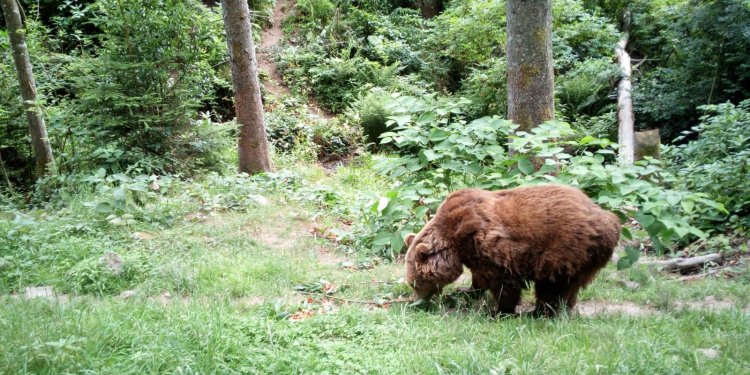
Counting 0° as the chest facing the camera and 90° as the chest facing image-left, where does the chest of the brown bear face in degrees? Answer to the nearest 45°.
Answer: approximately 90°

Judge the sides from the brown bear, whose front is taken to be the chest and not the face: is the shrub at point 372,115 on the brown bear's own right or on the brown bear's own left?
on the brown bear's own right

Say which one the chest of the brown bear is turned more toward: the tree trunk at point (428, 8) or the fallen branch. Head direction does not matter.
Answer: the tree trunk

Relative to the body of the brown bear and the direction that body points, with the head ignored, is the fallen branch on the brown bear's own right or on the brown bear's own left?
on the brown bear's own right

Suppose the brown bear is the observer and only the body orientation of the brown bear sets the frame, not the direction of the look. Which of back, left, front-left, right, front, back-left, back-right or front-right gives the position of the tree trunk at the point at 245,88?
front-right

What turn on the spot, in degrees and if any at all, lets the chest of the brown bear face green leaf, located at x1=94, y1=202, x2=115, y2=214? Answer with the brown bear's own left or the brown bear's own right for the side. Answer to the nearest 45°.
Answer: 0° — it already faces it

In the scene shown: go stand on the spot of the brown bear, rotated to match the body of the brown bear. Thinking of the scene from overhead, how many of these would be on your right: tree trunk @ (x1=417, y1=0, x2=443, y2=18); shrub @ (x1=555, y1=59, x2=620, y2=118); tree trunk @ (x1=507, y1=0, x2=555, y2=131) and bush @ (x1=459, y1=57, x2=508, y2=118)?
4

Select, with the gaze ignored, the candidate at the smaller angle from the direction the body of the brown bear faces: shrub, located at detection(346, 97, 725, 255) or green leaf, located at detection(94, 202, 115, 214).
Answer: the green leaf

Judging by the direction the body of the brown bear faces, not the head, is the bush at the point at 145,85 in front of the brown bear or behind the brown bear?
in front

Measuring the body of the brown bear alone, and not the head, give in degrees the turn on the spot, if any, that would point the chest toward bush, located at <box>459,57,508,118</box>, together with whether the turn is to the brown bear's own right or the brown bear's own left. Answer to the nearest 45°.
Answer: approximately 90° to the brown bear's own right

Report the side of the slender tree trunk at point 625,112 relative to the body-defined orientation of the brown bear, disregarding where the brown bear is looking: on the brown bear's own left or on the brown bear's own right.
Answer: on the brown bear's own right

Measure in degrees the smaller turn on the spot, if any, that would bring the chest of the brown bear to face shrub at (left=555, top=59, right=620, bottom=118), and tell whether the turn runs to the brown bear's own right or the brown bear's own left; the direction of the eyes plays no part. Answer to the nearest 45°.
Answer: approximately 90° to the brown bear's own right

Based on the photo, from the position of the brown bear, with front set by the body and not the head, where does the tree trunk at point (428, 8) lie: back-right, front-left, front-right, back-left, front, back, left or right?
right

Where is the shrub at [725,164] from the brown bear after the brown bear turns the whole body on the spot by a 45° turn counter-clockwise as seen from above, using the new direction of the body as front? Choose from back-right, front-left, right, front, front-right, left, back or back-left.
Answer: back

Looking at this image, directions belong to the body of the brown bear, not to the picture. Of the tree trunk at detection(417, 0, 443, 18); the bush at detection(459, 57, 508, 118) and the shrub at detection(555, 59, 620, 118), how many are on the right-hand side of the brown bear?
3
